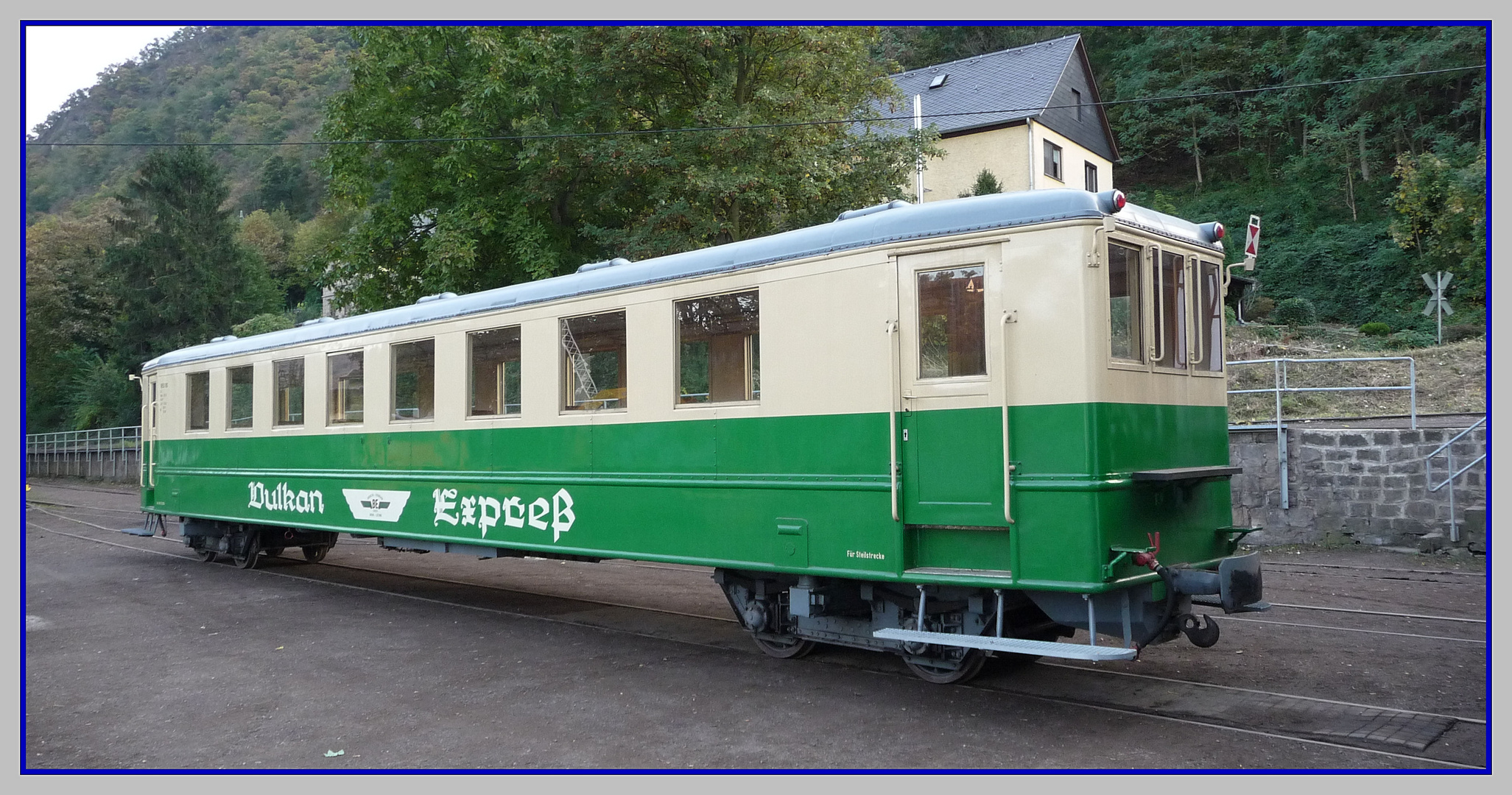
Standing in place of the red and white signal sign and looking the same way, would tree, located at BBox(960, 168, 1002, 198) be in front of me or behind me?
behind

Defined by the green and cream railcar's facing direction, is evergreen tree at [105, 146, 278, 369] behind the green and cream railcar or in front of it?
behind

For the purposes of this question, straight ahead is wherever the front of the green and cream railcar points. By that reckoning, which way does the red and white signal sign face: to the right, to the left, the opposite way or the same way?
to the right

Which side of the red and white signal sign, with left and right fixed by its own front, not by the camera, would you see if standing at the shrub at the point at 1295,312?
back

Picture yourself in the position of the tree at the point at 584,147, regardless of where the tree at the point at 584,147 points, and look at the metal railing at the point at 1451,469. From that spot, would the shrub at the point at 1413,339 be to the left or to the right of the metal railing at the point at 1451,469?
left

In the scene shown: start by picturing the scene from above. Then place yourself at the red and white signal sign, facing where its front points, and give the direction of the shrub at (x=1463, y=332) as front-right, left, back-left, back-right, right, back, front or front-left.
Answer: left

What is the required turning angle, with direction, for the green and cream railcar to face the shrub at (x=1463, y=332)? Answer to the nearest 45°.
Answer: approximately 90° to its left

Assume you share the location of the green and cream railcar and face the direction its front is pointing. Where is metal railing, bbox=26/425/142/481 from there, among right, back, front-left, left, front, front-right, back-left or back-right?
back

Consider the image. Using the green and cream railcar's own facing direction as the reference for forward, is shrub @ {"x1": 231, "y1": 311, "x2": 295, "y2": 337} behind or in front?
behind

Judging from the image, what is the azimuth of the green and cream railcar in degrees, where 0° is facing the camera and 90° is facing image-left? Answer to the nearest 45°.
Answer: approximately 315°

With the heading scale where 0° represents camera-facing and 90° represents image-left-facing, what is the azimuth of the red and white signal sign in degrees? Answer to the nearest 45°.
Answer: approximately 0°

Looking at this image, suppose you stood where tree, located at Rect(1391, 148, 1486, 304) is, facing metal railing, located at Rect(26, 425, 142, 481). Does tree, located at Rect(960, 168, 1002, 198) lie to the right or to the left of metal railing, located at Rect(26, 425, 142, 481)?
right
